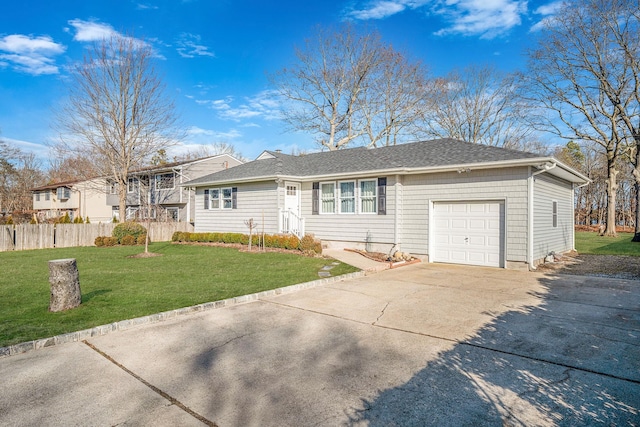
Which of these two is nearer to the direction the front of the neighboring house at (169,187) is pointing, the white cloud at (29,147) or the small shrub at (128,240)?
the small shrub

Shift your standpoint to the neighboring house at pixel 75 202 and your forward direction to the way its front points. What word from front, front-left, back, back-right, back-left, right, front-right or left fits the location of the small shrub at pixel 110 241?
front-left

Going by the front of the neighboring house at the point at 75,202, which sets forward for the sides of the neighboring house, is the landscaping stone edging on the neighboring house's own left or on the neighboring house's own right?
on the neighboring house's own left

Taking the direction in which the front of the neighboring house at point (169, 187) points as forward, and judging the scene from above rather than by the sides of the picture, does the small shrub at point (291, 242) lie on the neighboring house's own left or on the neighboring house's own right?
on the neighboring house's own left

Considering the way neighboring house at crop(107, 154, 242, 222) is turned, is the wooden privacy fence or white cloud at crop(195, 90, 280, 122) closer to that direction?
the wooden privacy fence

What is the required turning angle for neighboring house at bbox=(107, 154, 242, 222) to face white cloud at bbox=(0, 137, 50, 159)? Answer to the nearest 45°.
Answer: approximately 90° to its right

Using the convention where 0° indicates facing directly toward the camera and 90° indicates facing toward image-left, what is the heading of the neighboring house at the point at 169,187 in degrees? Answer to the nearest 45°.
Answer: approximately 45°

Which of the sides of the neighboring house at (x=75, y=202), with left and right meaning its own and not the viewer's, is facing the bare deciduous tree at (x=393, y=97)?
left
